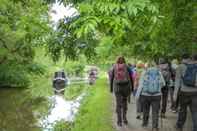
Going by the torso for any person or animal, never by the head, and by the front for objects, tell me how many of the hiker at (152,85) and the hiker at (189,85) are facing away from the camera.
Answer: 2

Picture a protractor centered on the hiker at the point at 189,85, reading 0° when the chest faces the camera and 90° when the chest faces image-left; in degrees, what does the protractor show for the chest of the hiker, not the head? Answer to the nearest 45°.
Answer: approximately 180°

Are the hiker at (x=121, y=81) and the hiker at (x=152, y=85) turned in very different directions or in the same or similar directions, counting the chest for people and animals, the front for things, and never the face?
same or similar directions

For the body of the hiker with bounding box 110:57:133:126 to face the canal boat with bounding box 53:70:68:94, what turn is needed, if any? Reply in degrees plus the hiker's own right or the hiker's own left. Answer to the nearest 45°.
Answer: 0° — they already face them

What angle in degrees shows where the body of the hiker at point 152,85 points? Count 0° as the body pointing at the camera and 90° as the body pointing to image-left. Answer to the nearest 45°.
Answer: approximately 180°

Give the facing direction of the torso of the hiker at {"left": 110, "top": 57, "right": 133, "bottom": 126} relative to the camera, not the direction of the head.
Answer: away from the camera

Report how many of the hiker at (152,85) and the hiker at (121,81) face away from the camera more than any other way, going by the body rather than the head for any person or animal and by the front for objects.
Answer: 2

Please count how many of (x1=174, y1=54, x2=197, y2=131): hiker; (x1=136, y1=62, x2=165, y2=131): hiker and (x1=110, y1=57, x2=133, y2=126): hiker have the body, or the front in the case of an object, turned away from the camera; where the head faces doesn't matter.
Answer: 3

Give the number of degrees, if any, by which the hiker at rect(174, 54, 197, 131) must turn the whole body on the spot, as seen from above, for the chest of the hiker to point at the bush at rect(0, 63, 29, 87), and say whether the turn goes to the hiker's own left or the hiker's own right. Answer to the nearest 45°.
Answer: approximately 45° to the hiker's own left
